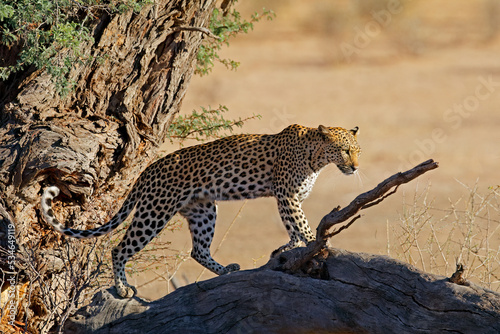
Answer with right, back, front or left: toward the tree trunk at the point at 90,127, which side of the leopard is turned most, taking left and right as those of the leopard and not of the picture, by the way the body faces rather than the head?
back

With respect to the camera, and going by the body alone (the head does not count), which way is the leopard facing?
to the viewer's right
